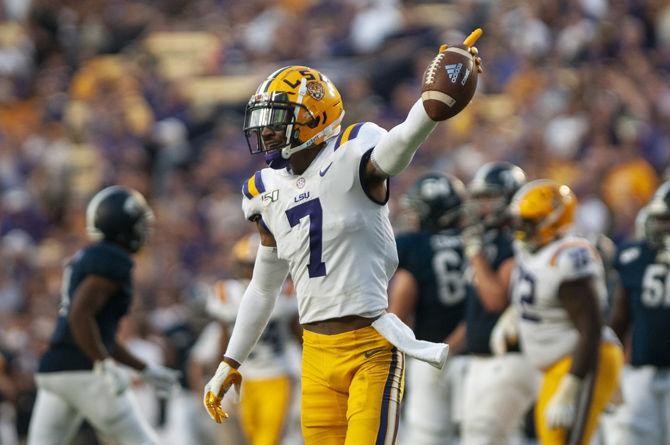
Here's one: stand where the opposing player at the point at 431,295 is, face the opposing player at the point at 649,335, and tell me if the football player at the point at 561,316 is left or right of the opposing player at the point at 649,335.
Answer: right

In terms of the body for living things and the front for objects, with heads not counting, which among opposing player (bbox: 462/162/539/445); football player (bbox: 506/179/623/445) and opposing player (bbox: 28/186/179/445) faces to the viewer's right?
opposing player (bbox: 28/186/179/445)

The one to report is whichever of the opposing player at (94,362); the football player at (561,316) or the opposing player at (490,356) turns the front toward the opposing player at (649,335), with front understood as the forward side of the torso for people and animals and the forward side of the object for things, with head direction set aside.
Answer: the opposing player at (94,362)

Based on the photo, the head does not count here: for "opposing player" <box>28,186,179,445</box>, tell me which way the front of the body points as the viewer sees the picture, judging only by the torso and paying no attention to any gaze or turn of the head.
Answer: to the viewer's right

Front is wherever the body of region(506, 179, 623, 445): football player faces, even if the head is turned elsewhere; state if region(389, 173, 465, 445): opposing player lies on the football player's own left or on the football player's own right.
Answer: on the football player's own right

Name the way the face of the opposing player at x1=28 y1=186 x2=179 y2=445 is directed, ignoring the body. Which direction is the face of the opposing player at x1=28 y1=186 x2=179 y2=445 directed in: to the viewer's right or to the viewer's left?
to the viewer's right

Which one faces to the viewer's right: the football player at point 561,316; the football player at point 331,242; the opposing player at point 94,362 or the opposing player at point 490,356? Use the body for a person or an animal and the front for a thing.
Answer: the opposing player at point 94,362

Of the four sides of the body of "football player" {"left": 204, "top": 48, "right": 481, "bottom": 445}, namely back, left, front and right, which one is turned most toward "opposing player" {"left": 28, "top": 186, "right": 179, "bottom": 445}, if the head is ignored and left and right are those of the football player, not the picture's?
right

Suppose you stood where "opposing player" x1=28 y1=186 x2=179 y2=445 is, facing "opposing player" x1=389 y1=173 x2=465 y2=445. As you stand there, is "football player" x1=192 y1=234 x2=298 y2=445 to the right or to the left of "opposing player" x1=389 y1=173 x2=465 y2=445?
left

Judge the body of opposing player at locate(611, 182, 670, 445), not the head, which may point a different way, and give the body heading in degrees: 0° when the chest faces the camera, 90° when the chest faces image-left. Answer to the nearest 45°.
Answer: approximately 0°
